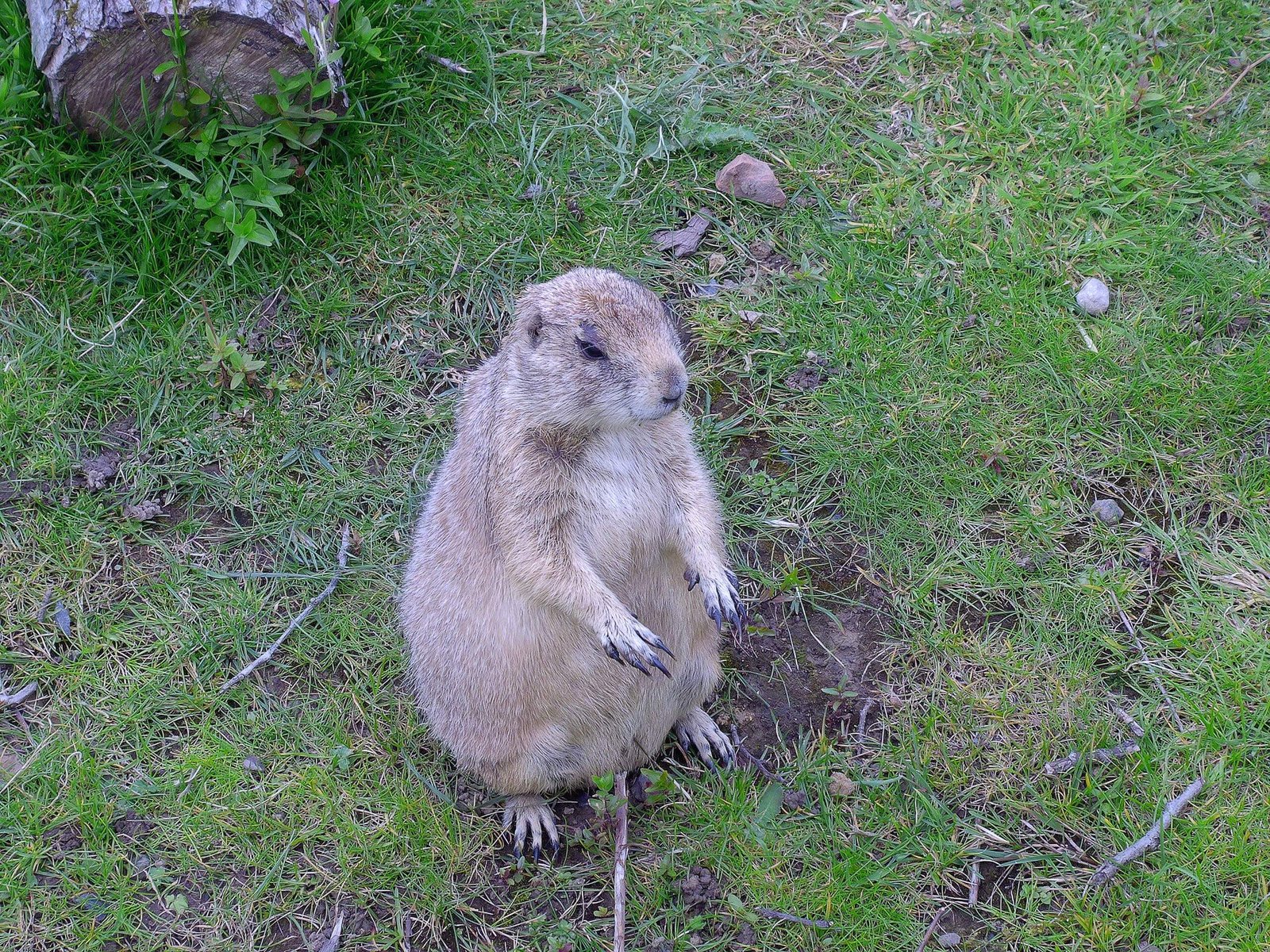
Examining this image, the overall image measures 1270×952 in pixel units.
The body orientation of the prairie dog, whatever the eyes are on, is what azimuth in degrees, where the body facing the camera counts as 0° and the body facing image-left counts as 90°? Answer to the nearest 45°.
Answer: approximately 315°

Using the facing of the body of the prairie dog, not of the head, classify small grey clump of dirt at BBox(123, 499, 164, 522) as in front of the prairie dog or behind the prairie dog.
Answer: behind

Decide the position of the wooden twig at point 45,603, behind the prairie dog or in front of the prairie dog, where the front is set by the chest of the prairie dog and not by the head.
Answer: behind

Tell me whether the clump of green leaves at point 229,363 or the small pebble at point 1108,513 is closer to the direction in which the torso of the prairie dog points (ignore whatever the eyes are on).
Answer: the small pebble

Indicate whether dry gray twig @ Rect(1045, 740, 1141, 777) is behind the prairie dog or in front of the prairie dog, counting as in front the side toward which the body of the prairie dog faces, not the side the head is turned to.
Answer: in front

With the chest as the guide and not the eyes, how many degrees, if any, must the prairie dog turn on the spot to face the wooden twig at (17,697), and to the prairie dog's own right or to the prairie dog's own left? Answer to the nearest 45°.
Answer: approximately 135° to the prairie dog's own right

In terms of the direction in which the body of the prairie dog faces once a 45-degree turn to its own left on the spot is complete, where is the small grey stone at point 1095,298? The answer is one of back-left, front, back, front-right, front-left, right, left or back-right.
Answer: front-left

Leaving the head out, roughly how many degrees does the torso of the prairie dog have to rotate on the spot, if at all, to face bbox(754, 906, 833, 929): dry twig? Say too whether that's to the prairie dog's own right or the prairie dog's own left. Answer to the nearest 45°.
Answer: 0° — it already faces it

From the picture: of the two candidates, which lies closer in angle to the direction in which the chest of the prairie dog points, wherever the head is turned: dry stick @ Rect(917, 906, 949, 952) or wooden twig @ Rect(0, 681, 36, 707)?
the dry stick
